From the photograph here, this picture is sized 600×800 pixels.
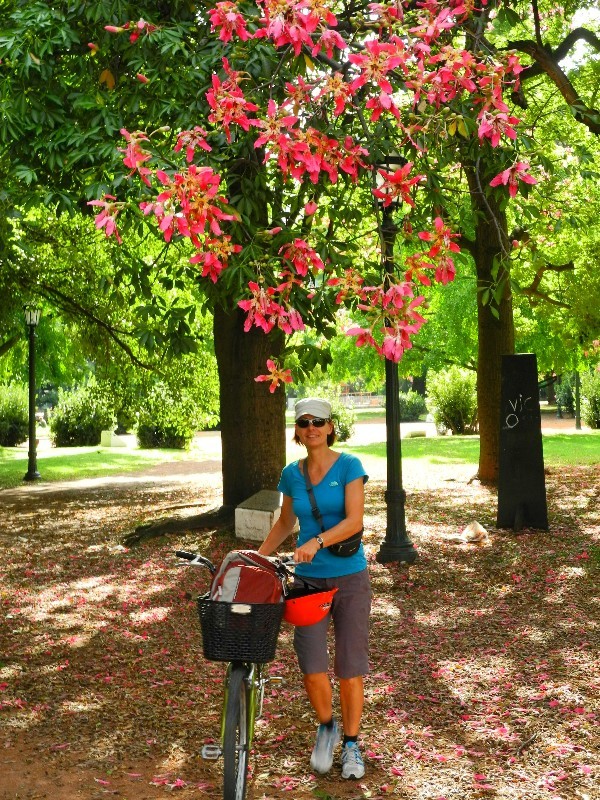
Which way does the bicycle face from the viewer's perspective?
toward the camera

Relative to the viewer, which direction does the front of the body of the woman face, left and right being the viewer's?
facing the viewer

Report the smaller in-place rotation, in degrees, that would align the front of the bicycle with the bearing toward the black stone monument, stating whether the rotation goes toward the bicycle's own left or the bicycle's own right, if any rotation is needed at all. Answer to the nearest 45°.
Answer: approximately 135° to the bicycle's own left

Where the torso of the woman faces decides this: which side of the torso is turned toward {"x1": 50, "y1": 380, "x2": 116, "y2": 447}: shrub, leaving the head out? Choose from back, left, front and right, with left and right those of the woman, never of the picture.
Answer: back

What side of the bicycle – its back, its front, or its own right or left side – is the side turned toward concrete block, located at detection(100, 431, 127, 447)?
back

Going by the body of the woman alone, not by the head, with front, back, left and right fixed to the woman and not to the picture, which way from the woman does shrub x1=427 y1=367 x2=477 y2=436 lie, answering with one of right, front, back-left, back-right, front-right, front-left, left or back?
back

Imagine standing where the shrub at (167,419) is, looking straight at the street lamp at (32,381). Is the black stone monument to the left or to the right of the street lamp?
left

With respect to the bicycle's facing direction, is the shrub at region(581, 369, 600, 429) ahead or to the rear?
to the rear

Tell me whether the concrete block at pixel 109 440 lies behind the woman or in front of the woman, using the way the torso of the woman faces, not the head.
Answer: behind

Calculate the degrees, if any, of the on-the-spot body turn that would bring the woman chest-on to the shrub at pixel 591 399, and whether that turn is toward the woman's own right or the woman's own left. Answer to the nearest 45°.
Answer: approximately 180°

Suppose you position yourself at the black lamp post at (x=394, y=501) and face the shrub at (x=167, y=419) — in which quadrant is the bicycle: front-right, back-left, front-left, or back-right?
back-left

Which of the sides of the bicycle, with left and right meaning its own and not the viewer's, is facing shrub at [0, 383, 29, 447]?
back
